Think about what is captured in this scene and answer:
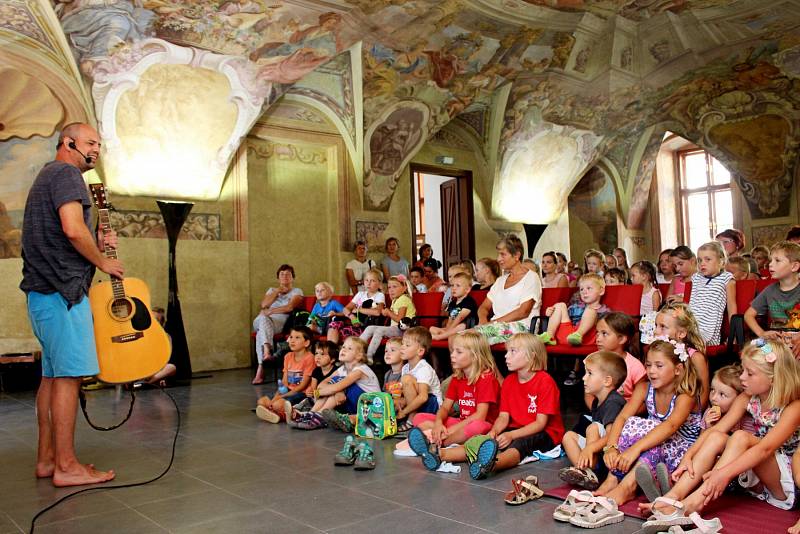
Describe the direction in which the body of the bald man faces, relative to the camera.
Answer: to the viewer's right

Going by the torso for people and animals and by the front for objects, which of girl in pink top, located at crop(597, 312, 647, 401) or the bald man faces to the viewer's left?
the girl in pink top

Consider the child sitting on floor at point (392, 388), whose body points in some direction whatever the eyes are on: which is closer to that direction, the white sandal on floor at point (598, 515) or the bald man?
the bald man

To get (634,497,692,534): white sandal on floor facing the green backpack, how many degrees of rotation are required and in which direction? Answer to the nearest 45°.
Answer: approximately 45° to its right

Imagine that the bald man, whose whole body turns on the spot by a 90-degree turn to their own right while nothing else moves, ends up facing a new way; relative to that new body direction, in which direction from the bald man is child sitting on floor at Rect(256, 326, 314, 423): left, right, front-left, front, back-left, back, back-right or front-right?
back-left

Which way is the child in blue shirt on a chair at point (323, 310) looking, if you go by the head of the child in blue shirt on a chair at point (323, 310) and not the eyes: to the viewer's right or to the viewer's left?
to the viewer's left

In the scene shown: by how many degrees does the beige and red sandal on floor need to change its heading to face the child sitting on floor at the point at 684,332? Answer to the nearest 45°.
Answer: approximately 180°

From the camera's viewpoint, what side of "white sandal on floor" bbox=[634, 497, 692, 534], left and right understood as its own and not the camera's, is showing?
left

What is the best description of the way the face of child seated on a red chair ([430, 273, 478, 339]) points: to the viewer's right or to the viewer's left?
to the viewer's left

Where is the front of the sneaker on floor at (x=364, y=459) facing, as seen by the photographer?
facing the viewer

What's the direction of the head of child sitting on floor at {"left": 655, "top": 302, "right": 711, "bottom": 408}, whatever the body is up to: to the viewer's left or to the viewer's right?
to the viewer's left

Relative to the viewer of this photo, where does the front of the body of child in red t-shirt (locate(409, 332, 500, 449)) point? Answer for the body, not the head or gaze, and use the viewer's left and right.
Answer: facing the viewer and to the left of the viewer

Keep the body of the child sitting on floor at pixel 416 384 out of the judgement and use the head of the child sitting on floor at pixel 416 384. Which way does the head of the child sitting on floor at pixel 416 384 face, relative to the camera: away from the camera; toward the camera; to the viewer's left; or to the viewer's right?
to the viewer's left
